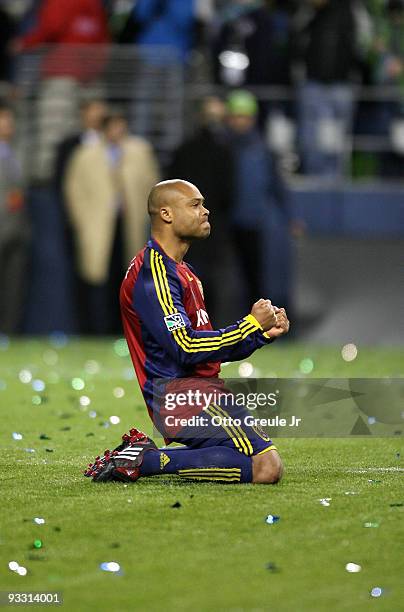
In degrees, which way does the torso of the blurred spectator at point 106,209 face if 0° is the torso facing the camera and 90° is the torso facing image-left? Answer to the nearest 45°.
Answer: approximately 0°

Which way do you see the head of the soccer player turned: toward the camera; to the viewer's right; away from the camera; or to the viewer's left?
to the viewer's right

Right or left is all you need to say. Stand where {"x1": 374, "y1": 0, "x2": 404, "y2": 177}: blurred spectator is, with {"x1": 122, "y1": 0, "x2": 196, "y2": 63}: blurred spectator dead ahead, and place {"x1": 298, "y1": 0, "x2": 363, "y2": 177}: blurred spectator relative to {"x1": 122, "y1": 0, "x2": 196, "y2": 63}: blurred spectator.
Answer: left

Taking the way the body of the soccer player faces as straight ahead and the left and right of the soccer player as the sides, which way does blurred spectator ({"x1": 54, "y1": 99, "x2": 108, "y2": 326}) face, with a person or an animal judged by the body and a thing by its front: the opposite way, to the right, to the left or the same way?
to the right

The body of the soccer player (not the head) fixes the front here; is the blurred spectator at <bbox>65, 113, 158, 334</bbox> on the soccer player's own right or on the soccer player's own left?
on the soccer player's own left

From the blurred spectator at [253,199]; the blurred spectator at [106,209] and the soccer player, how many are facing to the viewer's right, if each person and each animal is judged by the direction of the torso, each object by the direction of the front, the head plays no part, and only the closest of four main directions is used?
1

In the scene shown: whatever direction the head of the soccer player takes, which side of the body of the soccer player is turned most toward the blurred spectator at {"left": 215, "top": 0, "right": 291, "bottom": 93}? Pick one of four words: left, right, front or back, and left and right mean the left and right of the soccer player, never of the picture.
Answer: left

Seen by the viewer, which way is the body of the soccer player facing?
to the viewer's right

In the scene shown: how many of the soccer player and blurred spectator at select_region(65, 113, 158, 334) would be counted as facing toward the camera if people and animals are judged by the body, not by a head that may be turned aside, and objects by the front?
1
